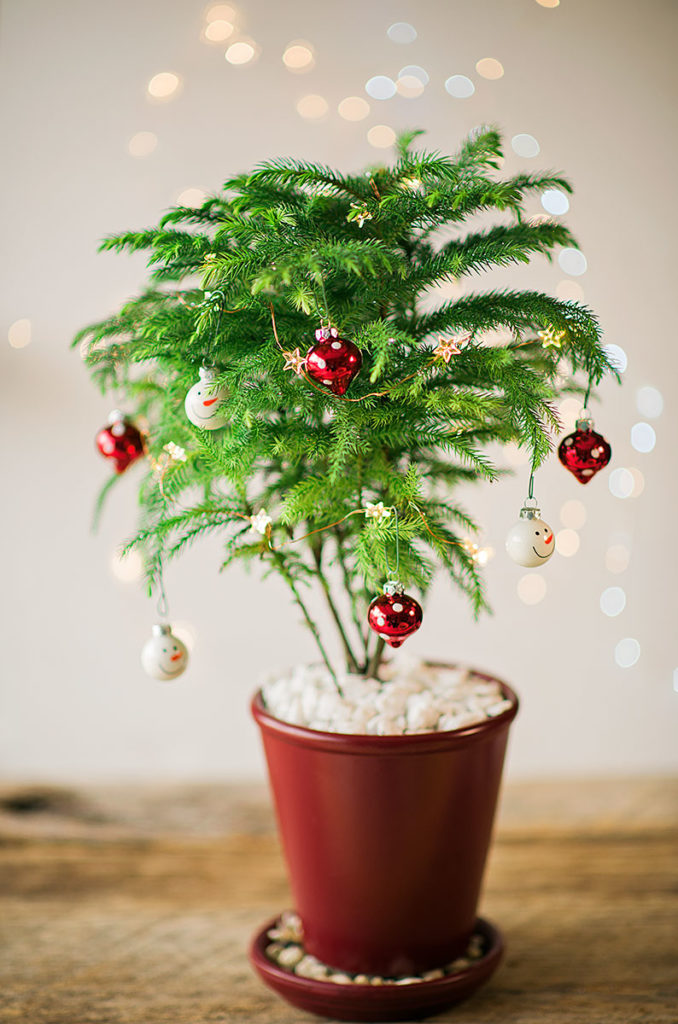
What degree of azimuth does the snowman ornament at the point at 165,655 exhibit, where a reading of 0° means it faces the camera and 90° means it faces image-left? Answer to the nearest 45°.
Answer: approximately 315°

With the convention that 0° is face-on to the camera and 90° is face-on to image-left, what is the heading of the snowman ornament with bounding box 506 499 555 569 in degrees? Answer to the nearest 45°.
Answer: approximately 315°
